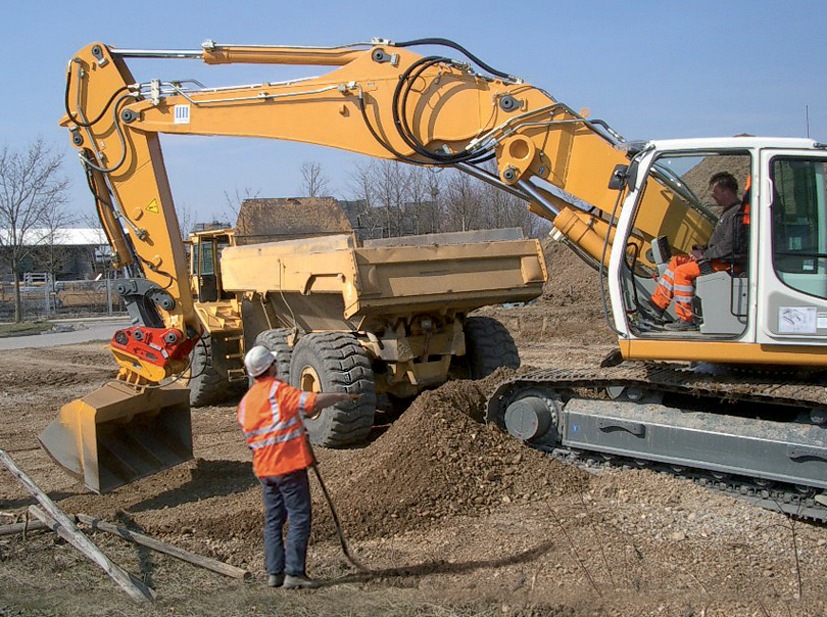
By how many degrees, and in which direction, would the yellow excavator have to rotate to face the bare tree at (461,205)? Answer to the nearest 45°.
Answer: approximately 90° to its right

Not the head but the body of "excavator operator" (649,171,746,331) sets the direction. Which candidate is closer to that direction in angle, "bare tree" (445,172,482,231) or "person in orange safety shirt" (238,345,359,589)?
the person in orange safety shirt

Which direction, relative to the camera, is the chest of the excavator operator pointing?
to the viewer's left

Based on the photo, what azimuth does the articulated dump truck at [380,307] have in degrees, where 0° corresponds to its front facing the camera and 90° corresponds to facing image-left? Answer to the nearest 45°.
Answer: approximately 135°

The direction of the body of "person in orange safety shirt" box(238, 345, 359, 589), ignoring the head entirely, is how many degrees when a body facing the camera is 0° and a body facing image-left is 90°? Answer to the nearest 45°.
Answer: approximately 225°

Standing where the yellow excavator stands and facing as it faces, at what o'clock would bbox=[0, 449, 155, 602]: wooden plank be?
The wooden plank is roughly at 11 o'clock from the yellow excavator.

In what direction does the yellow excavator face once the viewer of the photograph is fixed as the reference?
facing to the left of the viewer

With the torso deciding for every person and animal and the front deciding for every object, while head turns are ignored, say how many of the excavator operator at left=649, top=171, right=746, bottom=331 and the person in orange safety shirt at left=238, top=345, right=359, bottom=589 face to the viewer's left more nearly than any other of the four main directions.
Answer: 1

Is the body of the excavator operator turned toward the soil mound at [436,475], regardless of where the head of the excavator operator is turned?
yes

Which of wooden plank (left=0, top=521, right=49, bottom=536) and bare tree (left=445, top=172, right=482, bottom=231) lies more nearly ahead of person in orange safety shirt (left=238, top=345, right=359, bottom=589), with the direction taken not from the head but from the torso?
the bare tree

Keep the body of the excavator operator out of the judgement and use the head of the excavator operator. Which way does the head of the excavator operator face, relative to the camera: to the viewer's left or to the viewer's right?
to the viewer's left

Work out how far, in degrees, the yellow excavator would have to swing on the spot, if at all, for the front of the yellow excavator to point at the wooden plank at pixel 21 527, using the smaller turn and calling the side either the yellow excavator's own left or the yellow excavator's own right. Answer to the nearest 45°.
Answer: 0° — it already faces it

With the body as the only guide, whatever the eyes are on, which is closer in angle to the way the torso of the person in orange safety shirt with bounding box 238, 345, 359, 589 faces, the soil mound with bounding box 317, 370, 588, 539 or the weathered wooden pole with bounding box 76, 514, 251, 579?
the soil mound

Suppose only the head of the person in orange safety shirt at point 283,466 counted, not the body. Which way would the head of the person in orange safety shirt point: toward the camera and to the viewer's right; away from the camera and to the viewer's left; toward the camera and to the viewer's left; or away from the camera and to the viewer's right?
away from the camera and to the viewer's right
